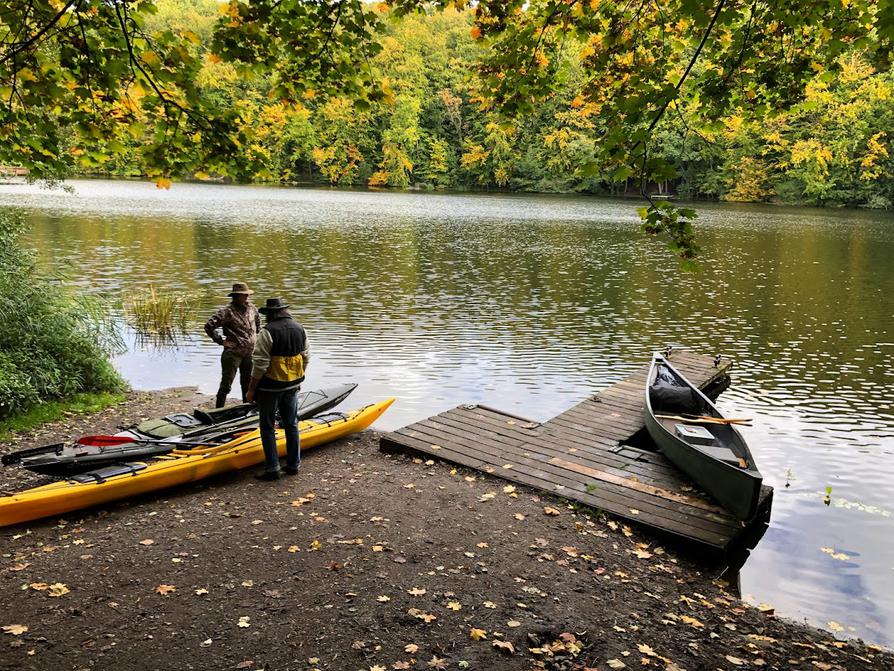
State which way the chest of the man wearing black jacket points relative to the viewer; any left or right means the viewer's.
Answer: facing away from the viewer and to the left of the viewer

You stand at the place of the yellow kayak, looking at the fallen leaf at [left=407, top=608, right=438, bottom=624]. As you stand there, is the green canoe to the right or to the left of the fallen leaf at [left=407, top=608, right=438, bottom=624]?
left

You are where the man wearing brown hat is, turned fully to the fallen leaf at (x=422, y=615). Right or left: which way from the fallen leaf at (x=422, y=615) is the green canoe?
left

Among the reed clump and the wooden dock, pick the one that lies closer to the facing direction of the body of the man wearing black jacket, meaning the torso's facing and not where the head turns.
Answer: the reed clump

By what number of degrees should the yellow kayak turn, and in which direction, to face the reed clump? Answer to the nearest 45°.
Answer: approximately 45° to its left

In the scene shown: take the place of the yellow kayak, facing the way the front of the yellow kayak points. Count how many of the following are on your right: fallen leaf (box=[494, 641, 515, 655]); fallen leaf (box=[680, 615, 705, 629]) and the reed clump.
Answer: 2

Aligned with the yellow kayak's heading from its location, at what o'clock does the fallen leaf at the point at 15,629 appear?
The fallen leaf is roughly at 5 o'clock from the yellow kayak.

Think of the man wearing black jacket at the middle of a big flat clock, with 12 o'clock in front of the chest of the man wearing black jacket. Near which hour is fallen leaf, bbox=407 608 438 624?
The fallen leaf is roughly at 7 o'clock from the man wearing black jacket.

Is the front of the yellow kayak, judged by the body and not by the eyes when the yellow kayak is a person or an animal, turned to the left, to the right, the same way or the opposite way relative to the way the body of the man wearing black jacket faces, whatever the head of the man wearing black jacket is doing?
to the right

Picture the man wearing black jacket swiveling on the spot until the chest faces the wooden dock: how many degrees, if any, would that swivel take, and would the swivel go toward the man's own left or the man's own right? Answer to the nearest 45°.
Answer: approximately 135° to the man's own right

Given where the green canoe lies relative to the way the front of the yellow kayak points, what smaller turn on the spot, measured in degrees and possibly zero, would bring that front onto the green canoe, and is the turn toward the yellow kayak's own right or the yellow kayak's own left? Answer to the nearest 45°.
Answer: approximately 45° to the yellow kayak's own right

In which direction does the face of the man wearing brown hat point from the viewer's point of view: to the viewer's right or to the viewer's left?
to the viewer's right

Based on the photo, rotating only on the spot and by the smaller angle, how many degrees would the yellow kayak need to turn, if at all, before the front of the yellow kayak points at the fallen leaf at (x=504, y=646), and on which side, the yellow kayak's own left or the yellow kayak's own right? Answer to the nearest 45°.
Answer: approximately 90° to the yellow kayak's own right

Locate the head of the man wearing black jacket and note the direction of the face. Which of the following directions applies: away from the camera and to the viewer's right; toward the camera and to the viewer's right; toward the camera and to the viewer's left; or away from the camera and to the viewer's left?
away from the camera and to the viewer's left

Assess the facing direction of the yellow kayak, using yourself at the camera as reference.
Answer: facing away from the viewer and to the right of the viewer

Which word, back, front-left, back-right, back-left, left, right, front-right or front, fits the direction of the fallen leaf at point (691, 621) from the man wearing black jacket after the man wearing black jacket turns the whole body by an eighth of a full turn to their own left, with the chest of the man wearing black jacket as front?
back-left
